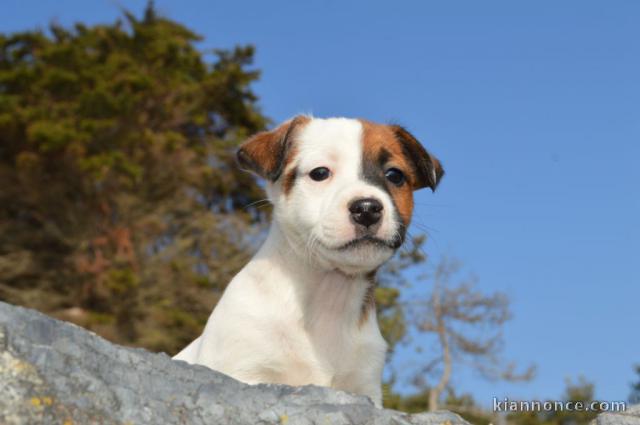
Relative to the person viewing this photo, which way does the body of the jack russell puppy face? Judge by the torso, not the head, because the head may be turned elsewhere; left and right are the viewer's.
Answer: facing the viewer and to the right of the viewer

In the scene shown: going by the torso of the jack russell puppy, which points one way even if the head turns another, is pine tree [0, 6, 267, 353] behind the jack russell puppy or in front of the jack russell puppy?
behind
